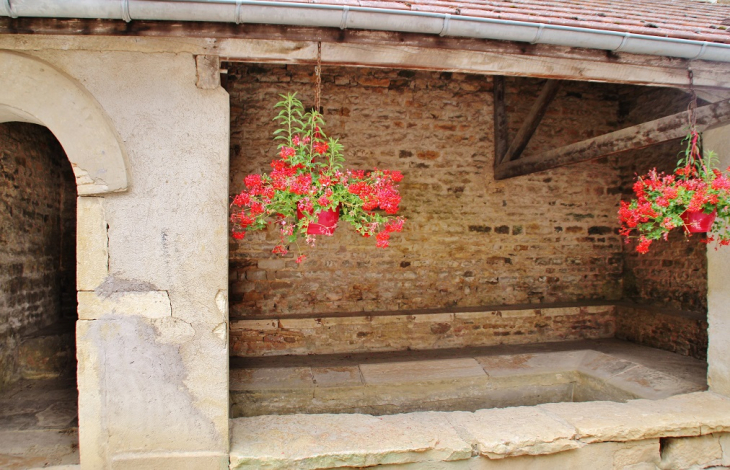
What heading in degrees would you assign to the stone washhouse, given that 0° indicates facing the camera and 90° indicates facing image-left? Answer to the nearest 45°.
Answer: approximately 0°
